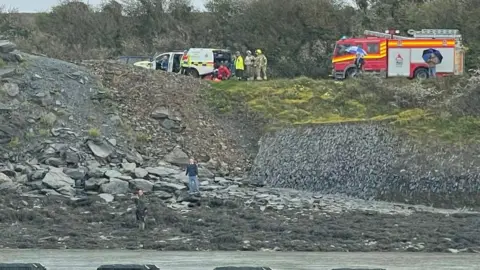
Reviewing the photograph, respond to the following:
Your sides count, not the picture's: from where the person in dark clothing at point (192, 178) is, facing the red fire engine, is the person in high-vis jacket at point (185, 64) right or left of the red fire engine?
left

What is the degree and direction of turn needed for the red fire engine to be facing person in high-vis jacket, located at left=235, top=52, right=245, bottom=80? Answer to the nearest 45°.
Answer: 0° — it already faces them

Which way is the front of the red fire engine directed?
to the viewer's left

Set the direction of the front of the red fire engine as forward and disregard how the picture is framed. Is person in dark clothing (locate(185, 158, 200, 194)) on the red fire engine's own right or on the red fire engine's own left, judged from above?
on the red fire engine's own left

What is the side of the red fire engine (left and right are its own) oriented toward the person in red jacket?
front

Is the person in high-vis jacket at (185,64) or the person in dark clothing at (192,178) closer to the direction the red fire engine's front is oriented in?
the person in high-vis jacket

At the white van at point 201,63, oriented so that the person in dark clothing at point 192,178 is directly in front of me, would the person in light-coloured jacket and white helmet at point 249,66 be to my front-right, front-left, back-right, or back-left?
front-left

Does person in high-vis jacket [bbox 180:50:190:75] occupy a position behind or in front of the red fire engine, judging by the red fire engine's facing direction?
in front

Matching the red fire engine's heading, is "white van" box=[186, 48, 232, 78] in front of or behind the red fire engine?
in front
